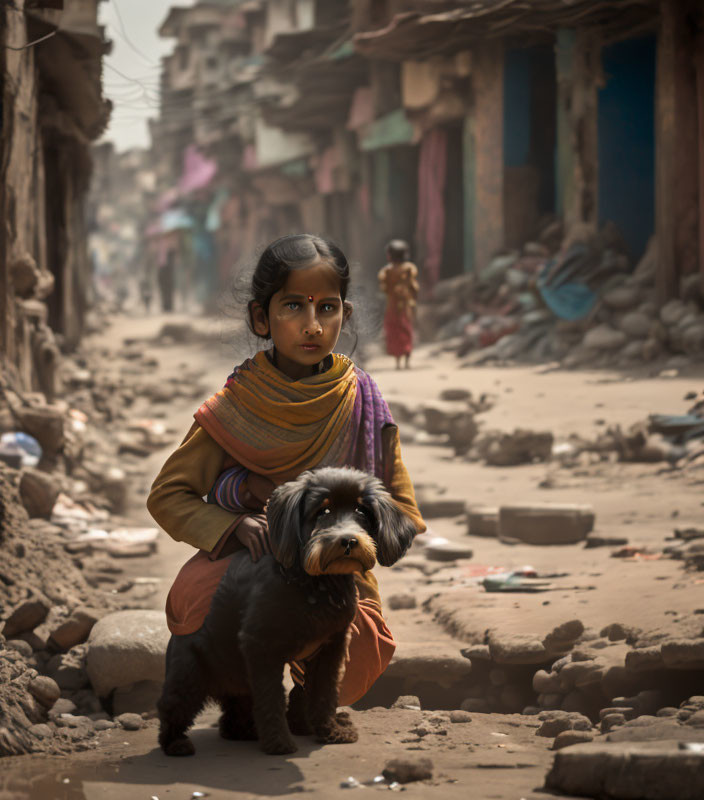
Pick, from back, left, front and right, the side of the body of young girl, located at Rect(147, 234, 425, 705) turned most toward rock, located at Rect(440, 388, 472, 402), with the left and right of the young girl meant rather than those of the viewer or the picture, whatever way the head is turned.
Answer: back

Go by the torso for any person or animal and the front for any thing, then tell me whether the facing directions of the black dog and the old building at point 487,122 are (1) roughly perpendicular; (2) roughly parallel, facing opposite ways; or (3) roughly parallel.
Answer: roughly perpendicular

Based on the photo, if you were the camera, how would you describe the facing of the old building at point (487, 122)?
facing the viewer and to the left of the viewer

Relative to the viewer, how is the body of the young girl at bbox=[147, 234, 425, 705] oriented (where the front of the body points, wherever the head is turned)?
toward the camera
